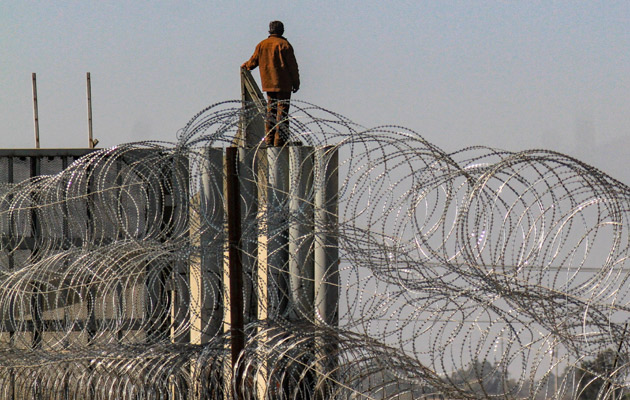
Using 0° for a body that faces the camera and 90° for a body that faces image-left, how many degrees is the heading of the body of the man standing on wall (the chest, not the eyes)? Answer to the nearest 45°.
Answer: approximately 180°
